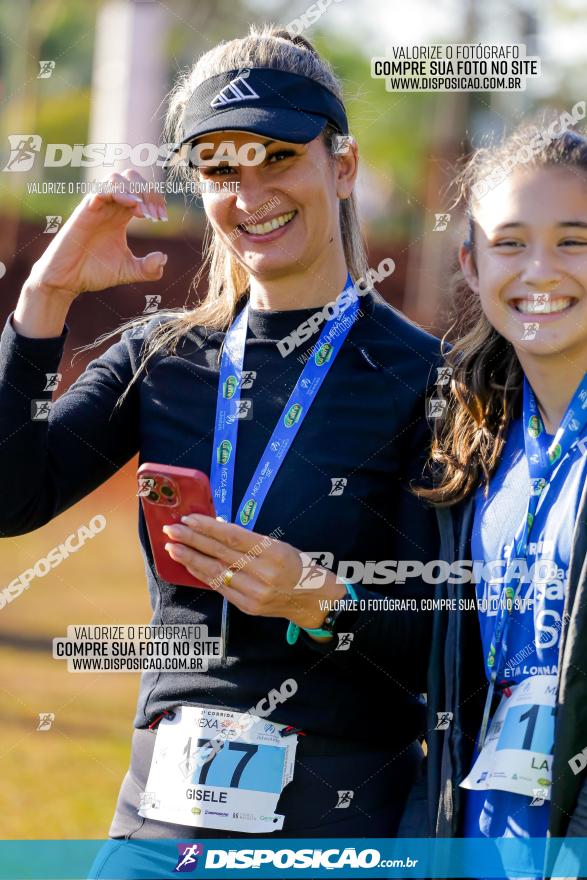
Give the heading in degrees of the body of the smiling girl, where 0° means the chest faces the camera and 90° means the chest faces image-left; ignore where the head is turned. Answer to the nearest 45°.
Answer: approximately 0°

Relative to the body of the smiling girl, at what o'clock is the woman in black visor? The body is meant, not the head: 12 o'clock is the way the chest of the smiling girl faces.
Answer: The woman in black visor is roughly at 3 o'clock from the smiling girl.
